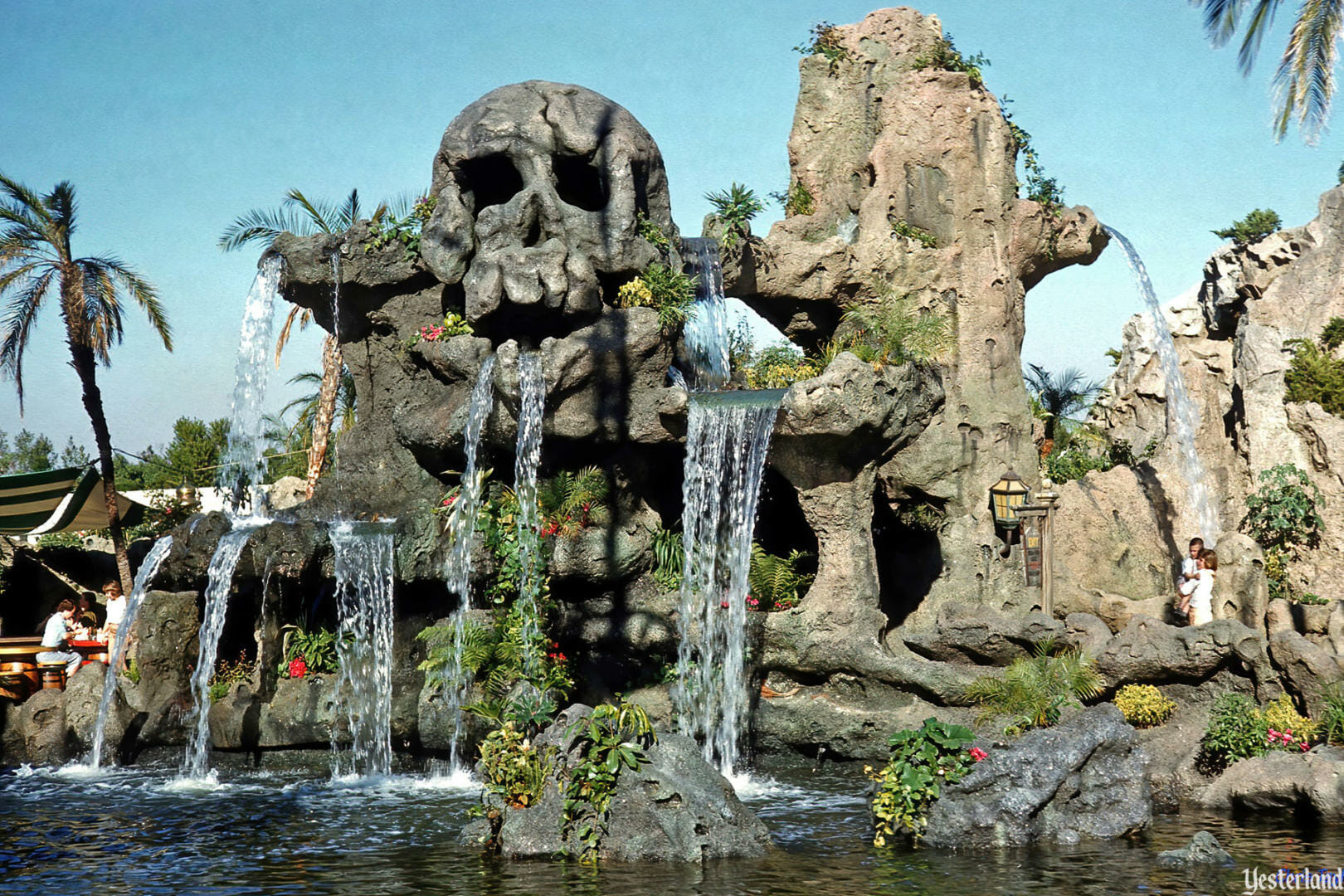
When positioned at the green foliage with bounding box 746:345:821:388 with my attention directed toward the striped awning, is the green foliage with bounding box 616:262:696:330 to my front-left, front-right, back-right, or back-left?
front-left

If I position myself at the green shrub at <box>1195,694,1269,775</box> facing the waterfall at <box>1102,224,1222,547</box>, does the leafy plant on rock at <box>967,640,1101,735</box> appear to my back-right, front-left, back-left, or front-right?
front-left

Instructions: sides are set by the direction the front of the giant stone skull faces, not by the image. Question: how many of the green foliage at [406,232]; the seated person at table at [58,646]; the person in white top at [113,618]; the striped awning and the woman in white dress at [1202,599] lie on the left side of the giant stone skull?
1

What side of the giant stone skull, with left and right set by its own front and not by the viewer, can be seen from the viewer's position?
front
